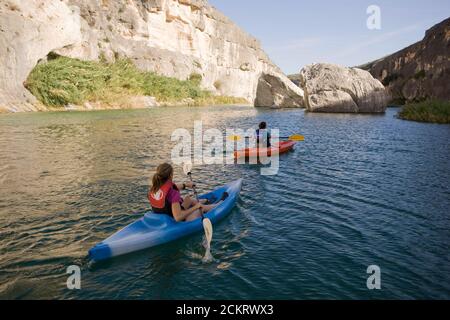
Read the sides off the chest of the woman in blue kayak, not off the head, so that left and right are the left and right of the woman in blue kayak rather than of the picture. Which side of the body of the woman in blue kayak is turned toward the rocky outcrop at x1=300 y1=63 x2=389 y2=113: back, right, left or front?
front

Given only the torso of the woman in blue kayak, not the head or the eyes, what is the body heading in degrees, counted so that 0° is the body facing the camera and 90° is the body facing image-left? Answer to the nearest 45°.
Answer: approximately 225°

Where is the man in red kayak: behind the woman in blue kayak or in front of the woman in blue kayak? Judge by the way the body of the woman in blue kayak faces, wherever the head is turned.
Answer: in front

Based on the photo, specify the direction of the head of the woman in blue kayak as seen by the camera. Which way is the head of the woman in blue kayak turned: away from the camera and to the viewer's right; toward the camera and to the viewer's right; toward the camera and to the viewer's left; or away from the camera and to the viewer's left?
away from the camera and to the viewer's right

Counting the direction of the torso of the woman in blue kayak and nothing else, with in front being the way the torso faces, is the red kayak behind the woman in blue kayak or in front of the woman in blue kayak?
in front
